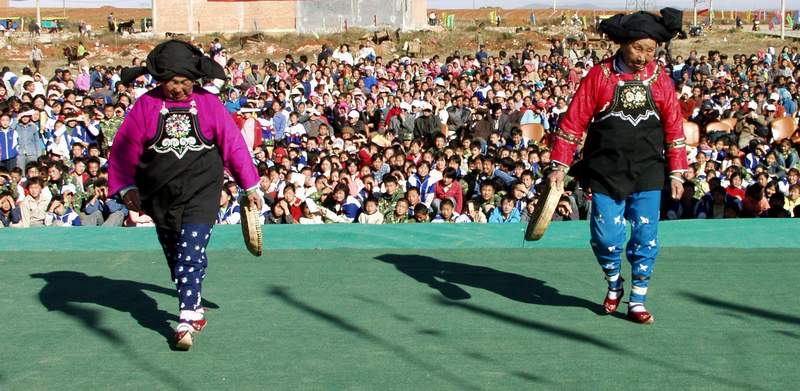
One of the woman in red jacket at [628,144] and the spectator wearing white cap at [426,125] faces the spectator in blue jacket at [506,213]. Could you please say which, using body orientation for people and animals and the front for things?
the spectator wearing white cap

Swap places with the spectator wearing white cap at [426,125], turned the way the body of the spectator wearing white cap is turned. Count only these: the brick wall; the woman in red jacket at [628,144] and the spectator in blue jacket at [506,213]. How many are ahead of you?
2

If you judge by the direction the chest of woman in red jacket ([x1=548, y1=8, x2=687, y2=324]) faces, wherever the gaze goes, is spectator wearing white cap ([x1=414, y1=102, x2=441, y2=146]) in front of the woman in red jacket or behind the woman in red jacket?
behind

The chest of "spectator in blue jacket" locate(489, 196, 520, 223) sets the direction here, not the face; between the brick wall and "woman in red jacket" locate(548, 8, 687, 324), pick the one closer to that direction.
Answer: the woman in red jacket

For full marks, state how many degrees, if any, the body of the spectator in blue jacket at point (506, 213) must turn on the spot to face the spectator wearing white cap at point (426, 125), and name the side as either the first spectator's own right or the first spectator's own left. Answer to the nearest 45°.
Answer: approximately 180°

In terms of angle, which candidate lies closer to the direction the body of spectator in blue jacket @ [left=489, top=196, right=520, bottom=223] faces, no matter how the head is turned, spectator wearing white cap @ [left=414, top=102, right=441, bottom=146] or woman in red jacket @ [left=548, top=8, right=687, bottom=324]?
the woman in red jacket

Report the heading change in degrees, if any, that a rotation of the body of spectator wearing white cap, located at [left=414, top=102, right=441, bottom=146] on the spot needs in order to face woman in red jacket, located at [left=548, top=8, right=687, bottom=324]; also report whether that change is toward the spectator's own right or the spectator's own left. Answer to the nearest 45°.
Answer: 0° — they already face them

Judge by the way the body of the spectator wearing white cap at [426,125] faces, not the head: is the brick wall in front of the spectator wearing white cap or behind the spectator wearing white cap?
behind
